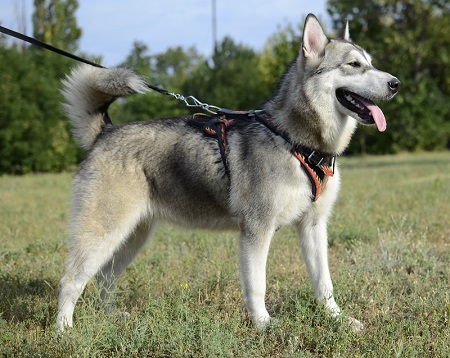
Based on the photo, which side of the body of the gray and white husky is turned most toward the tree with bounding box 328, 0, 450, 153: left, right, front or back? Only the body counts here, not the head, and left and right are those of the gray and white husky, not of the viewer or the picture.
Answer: left

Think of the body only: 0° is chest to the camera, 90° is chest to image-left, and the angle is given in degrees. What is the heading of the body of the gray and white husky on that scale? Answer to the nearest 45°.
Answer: approximately 270°

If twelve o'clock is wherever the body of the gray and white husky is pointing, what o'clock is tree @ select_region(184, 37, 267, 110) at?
The tree is roughly at 9 o'clock from the gray and white husky.
